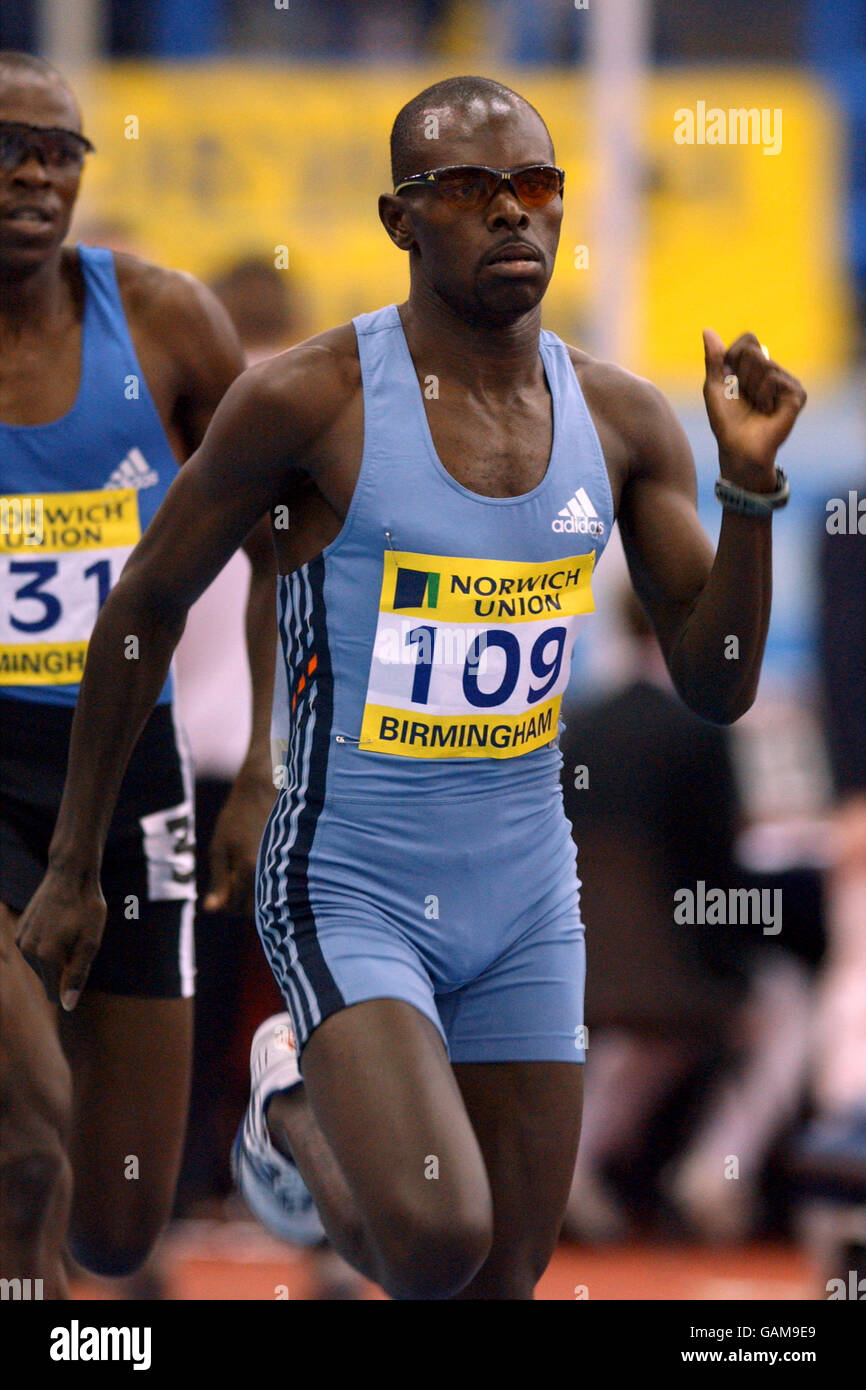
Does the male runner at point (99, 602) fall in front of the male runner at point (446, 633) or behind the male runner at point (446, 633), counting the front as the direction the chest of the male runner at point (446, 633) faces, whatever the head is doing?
behind

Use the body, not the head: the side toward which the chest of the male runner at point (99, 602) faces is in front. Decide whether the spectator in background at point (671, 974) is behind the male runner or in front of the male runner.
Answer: behind

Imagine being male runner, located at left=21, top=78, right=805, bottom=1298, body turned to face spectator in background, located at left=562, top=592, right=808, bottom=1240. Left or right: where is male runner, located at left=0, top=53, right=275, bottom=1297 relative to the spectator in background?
left

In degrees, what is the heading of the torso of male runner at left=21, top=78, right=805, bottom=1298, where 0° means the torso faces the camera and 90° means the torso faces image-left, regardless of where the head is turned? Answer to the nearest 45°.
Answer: approximately 315°

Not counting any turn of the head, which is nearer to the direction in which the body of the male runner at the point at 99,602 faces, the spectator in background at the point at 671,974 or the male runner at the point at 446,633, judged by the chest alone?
the male runner

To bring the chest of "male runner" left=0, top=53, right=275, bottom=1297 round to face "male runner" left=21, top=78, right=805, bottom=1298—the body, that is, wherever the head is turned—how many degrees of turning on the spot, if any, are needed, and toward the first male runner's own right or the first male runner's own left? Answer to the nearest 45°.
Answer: approximately 45° to the first male runner's own left

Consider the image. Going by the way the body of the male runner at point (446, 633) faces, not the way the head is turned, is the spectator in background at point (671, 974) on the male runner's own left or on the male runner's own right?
on the male runner's own left

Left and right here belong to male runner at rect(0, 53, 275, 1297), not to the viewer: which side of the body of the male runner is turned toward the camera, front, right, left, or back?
front
